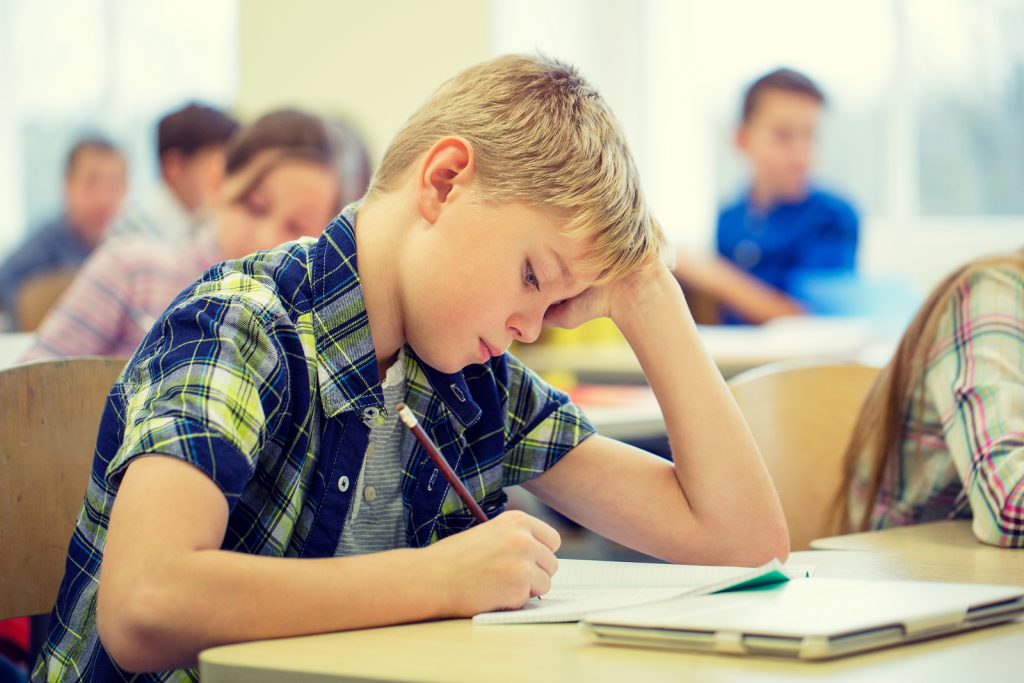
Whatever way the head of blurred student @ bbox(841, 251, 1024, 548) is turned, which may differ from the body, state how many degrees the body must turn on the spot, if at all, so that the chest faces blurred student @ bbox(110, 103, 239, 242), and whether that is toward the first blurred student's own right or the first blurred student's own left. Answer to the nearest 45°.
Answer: approximately 135° to the first blurred student's own left

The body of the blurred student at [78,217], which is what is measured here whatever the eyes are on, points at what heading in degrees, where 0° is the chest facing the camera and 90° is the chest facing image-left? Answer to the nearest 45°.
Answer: approximately 315°

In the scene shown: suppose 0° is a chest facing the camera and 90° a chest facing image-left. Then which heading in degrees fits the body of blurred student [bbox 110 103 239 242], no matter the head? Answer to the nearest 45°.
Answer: approximately 315°

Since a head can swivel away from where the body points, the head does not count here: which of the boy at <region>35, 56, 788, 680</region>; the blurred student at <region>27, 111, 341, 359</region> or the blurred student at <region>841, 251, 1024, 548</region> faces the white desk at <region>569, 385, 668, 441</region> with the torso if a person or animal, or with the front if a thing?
the blurred student at <region>27, 111, 341, 359</region>

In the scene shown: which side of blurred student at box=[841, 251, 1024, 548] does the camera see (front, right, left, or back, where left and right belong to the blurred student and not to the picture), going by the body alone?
right

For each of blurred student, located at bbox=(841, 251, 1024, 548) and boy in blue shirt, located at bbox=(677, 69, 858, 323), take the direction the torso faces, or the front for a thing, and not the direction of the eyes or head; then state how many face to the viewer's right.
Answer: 1

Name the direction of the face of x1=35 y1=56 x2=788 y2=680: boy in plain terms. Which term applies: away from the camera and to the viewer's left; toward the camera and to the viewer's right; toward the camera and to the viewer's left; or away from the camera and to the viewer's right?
toward the camera and to the viewer's right

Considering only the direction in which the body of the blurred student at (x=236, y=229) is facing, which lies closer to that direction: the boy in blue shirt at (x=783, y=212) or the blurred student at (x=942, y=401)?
the blurred student

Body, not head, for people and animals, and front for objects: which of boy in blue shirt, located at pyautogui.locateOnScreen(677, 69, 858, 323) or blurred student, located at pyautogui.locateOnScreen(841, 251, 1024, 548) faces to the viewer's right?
the blurred student
